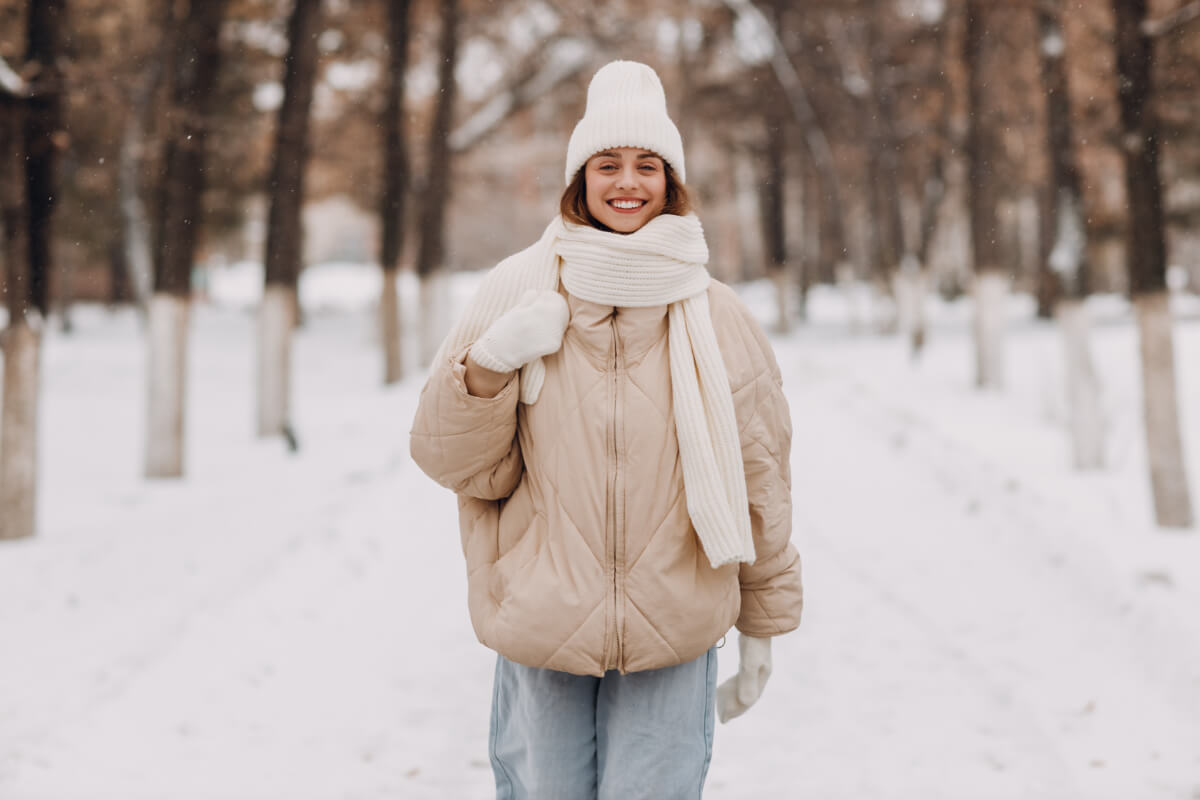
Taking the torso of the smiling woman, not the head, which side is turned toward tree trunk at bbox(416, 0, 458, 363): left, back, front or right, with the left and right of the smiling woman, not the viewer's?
back

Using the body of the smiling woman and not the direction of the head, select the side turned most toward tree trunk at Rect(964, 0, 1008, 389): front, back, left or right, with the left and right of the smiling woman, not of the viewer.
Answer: back

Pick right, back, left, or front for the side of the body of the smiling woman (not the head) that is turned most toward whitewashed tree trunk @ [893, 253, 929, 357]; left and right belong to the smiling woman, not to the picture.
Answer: back

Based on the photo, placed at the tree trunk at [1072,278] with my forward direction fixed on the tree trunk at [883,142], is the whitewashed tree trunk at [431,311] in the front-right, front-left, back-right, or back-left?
front-left

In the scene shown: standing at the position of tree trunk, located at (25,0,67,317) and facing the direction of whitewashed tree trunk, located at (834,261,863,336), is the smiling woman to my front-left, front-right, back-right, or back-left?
back-right

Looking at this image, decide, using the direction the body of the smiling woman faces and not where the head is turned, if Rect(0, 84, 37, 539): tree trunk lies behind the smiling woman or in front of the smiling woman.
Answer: behind

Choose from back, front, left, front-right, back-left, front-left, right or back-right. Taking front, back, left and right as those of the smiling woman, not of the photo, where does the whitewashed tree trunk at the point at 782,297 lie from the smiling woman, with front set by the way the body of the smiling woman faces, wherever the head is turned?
back

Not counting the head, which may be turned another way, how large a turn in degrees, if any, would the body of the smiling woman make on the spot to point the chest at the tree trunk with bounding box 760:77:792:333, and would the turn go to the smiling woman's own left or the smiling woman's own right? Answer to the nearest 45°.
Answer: approximately 180°

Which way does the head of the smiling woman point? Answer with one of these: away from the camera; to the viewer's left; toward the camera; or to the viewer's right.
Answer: toward the camera

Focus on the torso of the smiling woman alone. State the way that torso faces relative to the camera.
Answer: toward the camera
